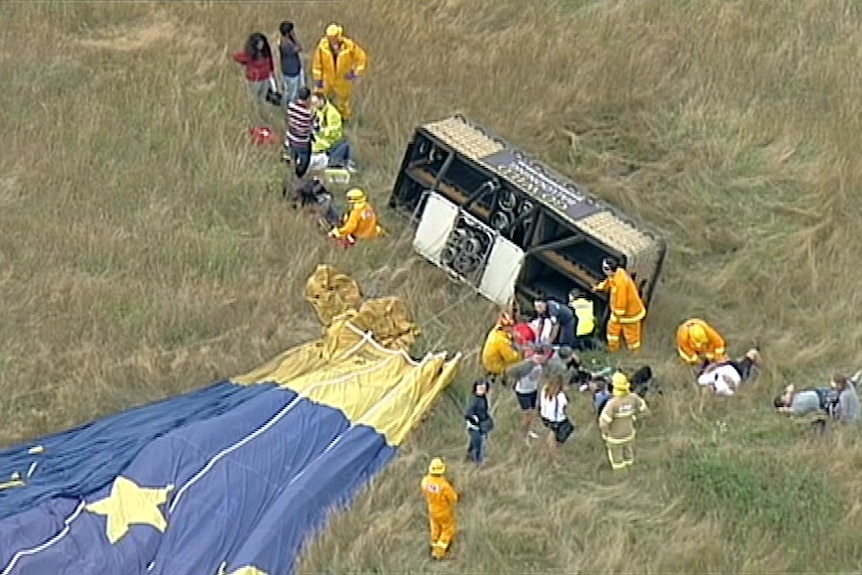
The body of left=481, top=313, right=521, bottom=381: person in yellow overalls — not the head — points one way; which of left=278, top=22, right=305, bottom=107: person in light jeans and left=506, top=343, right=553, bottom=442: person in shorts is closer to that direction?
the person in shorts

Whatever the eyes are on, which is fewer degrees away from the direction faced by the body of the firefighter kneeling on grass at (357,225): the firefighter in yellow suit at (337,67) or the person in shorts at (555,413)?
the firefighter in yellow suit

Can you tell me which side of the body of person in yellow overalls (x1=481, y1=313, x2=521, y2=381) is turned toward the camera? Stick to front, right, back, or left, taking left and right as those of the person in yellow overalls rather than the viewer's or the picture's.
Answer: right

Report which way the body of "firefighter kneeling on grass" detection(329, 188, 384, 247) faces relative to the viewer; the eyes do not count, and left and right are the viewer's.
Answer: facing to the left of the viewer

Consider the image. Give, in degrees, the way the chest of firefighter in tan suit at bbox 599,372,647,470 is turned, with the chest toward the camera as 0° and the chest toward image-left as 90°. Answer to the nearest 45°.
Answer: approximately 180°

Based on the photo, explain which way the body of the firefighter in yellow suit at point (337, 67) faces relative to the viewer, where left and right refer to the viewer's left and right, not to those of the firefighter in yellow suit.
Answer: facing the viewer

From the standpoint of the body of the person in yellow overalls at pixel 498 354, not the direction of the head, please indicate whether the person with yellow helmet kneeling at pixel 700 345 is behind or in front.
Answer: in front

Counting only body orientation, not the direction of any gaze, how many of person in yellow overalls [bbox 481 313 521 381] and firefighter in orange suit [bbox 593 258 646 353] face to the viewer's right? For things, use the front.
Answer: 1

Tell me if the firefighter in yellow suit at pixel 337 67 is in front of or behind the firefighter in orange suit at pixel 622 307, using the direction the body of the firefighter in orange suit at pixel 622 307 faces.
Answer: in front

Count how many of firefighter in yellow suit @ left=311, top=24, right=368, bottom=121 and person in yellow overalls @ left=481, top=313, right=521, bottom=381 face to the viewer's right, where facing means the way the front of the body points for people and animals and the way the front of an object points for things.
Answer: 1

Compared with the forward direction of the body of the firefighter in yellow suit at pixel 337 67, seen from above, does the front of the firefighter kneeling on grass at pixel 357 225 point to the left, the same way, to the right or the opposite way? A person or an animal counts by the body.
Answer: to the right

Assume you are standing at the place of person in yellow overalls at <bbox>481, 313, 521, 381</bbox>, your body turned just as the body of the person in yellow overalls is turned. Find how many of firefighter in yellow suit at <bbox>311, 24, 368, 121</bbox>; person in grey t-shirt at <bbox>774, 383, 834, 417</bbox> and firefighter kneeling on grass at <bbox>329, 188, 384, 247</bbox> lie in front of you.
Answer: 1
